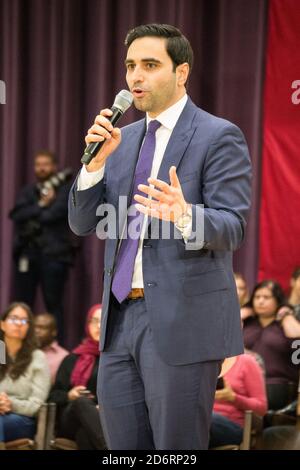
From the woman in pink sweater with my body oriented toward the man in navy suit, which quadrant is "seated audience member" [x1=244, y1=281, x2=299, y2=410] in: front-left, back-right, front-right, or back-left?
back-left

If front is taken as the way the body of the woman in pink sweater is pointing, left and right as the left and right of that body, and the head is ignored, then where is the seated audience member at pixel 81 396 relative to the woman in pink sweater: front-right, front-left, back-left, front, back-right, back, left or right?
front-right

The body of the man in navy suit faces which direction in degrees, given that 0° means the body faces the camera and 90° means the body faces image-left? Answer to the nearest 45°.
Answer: approximately 45°

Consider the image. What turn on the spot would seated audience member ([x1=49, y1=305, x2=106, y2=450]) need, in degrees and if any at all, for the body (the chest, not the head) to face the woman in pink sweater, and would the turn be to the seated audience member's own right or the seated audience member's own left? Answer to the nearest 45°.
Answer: approximately 45° to the seated audience member's own left

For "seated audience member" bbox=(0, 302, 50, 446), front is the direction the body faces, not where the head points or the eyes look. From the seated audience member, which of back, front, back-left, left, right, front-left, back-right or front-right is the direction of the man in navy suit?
front-left

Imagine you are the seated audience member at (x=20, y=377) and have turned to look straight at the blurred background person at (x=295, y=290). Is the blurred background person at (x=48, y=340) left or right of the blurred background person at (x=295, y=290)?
left

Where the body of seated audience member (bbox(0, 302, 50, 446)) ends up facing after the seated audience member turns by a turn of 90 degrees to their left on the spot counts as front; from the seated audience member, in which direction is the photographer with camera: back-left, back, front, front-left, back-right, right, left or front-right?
back-left
